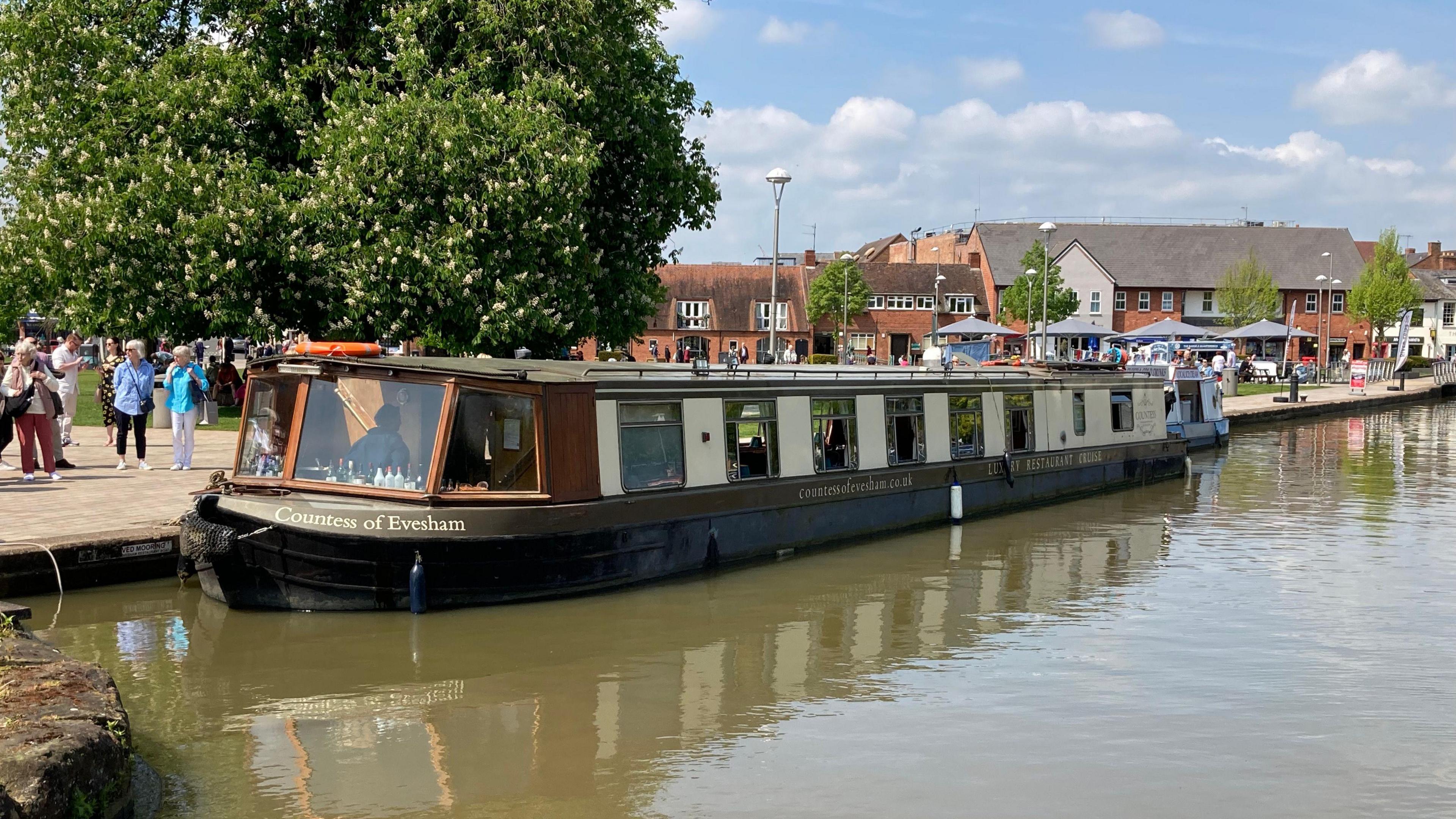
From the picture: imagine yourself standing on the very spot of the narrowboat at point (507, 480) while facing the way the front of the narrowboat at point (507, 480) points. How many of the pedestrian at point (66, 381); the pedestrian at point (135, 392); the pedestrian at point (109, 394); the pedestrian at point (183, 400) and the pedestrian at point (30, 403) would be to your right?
5

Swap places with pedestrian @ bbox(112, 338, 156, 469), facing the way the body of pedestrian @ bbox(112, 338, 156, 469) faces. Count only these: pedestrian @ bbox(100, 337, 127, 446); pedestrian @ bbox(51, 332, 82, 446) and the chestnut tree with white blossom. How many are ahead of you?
0

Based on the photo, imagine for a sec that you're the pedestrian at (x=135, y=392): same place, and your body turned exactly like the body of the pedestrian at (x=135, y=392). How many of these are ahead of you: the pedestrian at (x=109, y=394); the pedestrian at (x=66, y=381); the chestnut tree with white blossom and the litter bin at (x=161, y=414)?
0

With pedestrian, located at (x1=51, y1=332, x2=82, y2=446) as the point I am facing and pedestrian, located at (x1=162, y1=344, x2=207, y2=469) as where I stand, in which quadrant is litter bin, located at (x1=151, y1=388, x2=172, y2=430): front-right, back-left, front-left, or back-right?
front-right

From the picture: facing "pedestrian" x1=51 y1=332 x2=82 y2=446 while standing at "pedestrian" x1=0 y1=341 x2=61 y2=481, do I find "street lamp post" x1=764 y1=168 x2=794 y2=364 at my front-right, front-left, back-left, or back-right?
front-right

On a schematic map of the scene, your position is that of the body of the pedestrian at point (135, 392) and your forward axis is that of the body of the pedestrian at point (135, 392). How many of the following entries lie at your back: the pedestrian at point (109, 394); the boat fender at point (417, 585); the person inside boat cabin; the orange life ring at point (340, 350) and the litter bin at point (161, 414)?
2

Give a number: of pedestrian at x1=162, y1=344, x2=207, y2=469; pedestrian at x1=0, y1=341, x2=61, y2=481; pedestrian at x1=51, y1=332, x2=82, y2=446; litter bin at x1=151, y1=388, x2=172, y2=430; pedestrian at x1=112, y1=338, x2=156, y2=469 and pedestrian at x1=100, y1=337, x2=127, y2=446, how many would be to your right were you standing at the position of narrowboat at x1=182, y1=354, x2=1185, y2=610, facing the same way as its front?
6

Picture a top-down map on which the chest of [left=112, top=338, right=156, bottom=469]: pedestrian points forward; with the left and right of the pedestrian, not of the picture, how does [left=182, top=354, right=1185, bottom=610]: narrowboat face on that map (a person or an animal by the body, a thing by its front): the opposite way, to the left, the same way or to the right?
to the right

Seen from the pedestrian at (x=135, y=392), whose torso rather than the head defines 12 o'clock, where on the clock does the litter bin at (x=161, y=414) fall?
The litter bin is roughly at 6 o'clock from the pedestrian.

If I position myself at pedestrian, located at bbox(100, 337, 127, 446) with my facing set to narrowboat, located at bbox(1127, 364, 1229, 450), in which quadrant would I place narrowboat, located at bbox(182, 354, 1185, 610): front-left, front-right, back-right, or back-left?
front-right

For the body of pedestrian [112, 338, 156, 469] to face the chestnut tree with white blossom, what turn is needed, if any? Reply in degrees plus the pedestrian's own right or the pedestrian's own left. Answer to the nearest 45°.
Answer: approximately 135° to the pedestrian's own left

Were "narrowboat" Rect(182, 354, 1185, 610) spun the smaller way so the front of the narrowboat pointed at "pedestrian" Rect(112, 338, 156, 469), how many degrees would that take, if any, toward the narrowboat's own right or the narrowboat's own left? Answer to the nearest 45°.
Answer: approximately 90° to the narrowboat's own right

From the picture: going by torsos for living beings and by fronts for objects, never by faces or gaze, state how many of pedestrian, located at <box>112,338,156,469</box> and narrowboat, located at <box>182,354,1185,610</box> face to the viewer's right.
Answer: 0

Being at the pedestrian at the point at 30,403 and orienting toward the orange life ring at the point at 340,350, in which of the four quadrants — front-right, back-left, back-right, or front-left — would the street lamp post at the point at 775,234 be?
front-left

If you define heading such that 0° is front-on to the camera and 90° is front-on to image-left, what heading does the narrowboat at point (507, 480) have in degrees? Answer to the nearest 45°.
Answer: approximately 45°

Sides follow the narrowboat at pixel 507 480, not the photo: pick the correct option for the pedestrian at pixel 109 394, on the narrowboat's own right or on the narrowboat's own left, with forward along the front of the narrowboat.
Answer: on the narrowboat's own right

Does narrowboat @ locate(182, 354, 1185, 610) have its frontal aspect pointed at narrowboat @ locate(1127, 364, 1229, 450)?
no

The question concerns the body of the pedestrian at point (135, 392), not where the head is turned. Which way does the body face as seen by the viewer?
toward the camera

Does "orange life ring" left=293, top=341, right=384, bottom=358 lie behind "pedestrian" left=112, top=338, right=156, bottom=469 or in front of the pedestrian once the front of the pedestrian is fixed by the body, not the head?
in front

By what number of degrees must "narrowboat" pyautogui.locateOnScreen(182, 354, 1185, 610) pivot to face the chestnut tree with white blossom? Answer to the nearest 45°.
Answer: approximately 90° to its right
